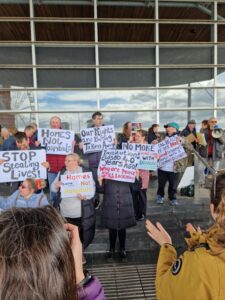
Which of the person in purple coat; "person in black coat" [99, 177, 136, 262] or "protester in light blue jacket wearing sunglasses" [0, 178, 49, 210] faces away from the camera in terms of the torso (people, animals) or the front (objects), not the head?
the person in purple coat

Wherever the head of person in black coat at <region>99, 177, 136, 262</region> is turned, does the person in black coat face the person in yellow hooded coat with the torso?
yes

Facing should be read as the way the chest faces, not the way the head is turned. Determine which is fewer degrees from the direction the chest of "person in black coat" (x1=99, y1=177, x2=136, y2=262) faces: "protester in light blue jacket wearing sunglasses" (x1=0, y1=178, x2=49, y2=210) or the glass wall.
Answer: the protester in light blue jacket wearing sunglasses

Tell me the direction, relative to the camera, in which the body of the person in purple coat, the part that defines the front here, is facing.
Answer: away from the camera

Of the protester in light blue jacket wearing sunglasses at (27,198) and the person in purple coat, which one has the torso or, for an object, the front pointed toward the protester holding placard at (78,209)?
the person in purple coat

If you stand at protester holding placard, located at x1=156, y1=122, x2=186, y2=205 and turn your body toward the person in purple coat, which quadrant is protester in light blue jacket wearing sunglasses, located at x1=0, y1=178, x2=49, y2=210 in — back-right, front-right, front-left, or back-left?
front-right

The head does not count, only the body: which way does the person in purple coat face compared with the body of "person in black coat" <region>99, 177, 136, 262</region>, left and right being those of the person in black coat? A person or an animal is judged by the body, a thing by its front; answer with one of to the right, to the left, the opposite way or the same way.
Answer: the opposite way

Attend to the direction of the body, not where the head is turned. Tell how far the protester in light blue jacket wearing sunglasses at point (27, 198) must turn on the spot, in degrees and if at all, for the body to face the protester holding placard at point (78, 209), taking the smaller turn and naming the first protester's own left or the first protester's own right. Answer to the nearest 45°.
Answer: approximately 135° to the first protester's own left

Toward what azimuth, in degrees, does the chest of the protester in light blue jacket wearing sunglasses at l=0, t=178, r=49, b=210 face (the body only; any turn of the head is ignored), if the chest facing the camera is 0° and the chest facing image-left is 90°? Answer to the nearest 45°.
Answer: approximately 45°

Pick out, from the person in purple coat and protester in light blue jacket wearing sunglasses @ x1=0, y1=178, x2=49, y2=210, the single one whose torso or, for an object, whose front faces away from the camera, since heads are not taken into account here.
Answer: the person in purple coat

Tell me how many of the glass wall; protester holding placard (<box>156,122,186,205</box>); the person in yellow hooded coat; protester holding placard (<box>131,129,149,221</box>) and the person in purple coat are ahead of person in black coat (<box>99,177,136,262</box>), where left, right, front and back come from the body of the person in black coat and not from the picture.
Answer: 2

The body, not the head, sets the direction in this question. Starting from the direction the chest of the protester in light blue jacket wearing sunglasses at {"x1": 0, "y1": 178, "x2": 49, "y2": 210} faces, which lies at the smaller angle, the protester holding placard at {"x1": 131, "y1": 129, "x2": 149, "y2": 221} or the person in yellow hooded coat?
the person in yellow hooded coat

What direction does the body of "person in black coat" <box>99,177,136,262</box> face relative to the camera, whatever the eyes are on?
toward the camera

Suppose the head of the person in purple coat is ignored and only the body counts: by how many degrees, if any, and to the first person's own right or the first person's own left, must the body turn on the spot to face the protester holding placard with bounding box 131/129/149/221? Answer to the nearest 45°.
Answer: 0° — they already face them
